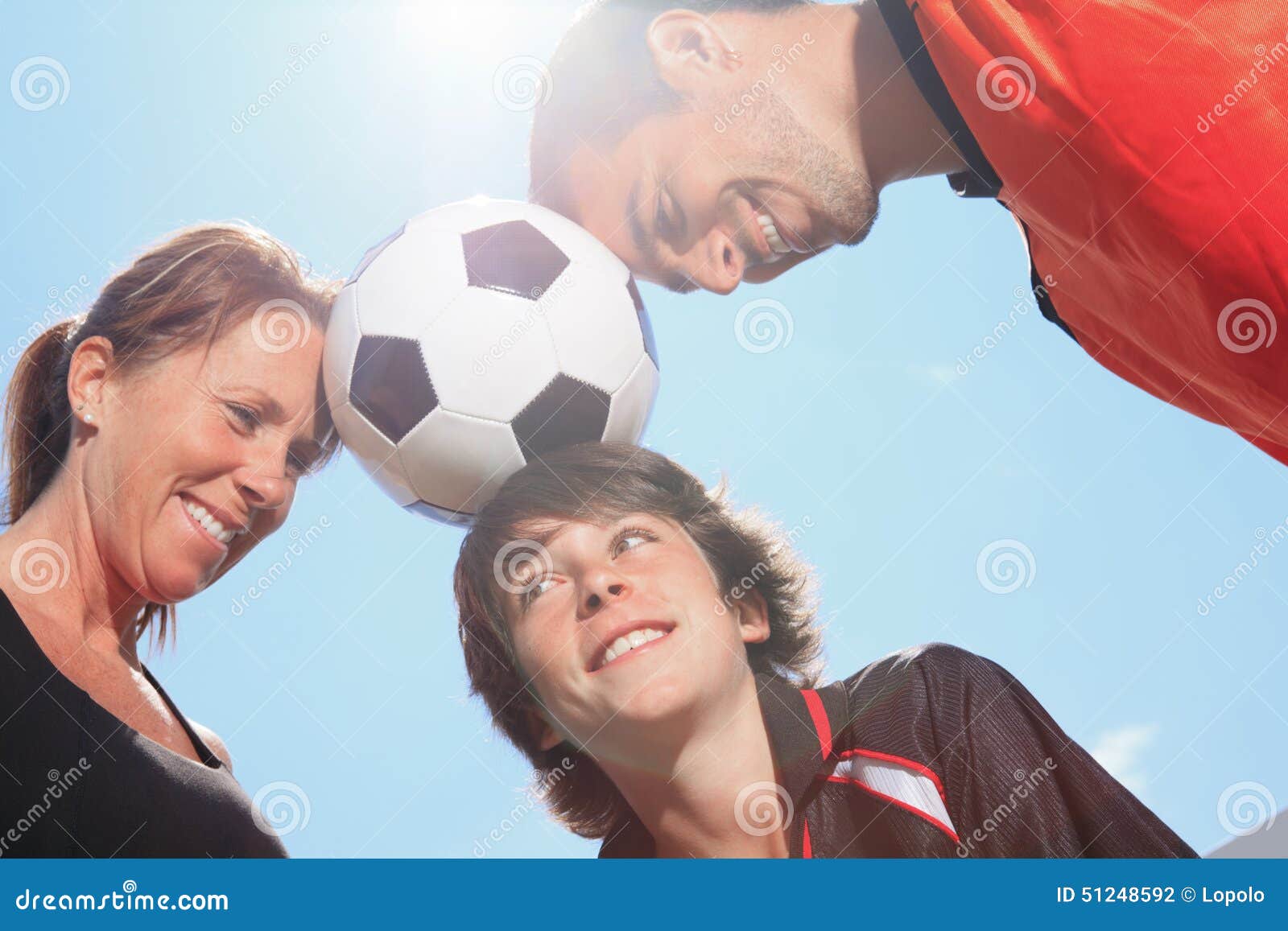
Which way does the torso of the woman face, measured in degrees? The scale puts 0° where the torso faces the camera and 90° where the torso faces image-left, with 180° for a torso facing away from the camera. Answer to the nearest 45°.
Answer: approximately 315°

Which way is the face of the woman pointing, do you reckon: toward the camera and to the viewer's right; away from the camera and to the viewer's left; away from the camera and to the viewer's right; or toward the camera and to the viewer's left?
toward the camera and to the viewer's right

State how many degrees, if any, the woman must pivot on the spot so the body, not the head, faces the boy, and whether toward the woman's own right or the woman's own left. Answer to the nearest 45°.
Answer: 0° — they already face them
